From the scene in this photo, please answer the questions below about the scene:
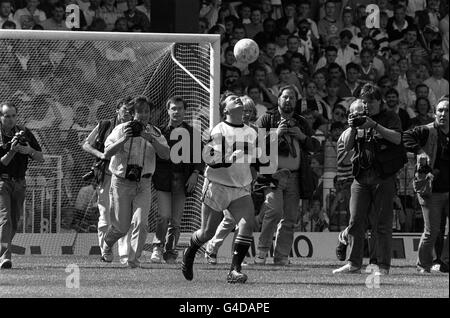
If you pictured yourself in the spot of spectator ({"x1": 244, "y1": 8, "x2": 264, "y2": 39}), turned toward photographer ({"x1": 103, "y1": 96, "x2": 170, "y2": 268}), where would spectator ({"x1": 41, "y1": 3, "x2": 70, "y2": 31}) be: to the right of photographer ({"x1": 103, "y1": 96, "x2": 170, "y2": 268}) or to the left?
right

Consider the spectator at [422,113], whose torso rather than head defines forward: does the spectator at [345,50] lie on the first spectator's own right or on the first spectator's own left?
on the first spectator's own right

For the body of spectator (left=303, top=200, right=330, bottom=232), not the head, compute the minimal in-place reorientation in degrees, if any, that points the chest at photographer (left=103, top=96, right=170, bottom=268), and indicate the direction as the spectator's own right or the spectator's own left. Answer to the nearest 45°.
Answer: approximately 45° to the spectator's own right

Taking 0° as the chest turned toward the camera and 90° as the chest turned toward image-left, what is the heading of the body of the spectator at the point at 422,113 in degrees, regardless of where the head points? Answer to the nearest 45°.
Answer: approximately 0°

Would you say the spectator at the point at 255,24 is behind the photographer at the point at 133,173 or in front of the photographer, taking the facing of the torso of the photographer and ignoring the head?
behind

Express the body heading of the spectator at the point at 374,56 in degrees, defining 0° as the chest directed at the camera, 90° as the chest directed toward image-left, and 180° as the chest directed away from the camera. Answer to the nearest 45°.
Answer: approximately 45°

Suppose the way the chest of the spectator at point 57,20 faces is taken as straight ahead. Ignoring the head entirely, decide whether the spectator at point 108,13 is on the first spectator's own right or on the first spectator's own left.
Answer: on the first spectator's own left

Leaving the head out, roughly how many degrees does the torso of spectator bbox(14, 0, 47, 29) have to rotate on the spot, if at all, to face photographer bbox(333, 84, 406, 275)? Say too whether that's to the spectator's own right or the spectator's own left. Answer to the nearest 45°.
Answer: approximately 45° to the spectator's own left
